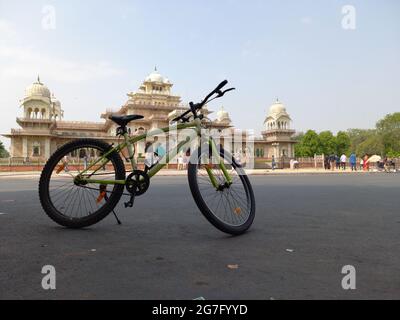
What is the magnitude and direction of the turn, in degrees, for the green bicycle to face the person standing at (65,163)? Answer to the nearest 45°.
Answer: approximately 135° to its left

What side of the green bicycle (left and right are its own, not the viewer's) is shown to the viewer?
right
